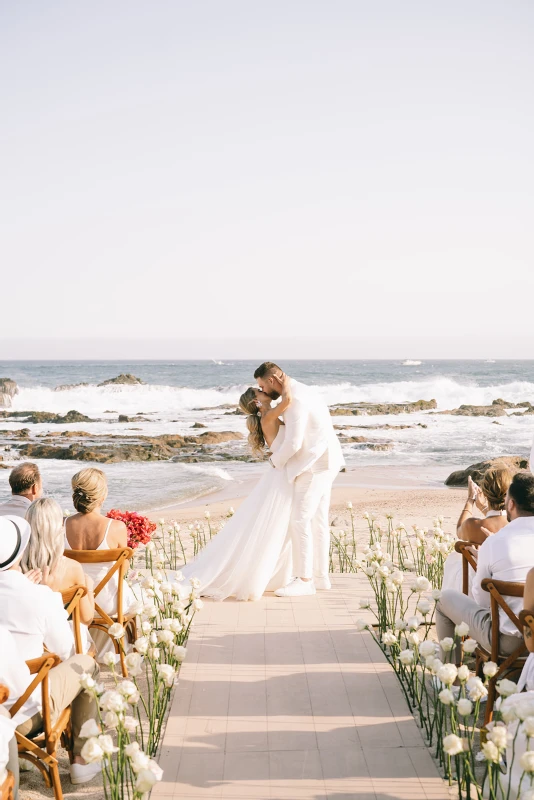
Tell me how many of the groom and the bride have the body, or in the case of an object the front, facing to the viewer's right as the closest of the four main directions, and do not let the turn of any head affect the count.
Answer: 1

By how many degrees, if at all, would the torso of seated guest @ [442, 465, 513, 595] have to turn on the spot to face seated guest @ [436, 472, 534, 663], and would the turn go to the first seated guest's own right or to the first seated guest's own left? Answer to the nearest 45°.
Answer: approximately 135° to the first seated guest's own left

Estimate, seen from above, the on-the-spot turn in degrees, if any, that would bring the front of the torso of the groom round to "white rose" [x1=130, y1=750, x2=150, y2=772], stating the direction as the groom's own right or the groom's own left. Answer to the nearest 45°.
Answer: approximately 90° to the groom's own left

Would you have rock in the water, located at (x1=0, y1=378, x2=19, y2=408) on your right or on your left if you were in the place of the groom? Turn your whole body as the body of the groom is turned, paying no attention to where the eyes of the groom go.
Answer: on your right

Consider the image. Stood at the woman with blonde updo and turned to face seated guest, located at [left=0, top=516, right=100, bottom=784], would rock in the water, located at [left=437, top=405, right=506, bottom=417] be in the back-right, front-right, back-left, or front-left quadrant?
back-left

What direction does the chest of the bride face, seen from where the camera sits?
to the viewer's right

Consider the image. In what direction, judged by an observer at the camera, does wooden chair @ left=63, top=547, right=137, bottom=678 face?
facing away from the viewer and to the right of the viewer

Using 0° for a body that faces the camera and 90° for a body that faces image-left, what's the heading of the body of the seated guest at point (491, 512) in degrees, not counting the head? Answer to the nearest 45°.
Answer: approximately 135°

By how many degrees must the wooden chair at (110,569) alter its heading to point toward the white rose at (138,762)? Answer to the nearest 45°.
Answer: approximately 135° to its right

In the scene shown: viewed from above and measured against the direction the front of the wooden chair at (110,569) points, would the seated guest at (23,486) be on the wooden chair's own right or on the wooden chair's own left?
on the wooden chair's own left

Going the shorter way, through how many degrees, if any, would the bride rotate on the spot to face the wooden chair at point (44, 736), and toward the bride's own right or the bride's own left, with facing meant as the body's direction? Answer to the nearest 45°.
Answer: approximately 90° to the bride's own right

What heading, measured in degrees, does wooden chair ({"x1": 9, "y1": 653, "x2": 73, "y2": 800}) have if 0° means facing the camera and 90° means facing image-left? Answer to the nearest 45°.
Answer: approximately 225°

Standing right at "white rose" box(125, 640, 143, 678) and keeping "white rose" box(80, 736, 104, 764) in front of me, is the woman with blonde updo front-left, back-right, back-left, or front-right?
back-right

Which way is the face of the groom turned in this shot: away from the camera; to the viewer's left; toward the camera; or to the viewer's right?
to the viewer's left

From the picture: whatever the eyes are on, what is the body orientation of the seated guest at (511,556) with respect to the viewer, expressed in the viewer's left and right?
facing away from the viewer and to the left of the viewer

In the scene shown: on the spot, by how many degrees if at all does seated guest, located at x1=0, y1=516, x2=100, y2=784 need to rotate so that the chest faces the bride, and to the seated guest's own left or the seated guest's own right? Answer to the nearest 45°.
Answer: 0° — they already face them
